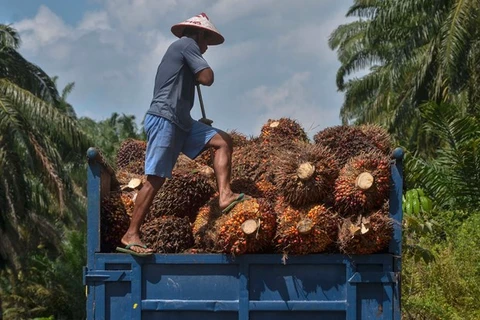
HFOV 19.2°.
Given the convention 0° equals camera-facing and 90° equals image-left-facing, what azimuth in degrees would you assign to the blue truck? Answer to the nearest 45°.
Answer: approximately 180°

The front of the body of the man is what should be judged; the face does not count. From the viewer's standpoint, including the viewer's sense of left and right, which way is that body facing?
facing to the right of the viewer

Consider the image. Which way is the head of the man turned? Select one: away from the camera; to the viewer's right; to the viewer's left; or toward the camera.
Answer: to the viewer's right
